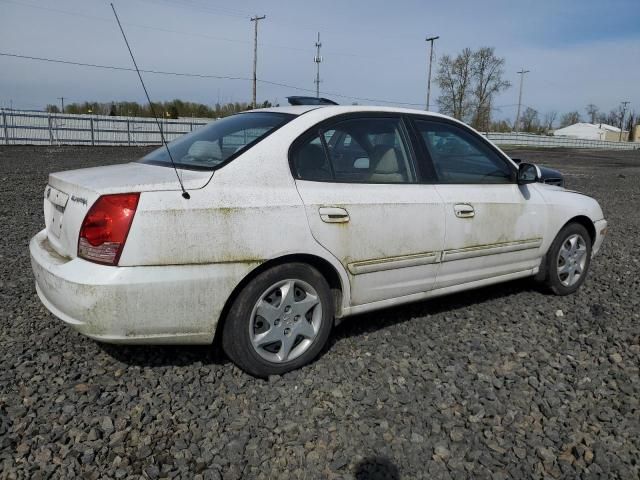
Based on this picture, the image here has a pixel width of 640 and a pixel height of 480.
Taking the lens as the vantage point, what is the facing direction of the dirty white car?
facing away from the viewer and to the right of the viewer

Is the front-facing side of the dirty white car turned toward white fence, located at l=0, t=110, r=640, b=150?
no
